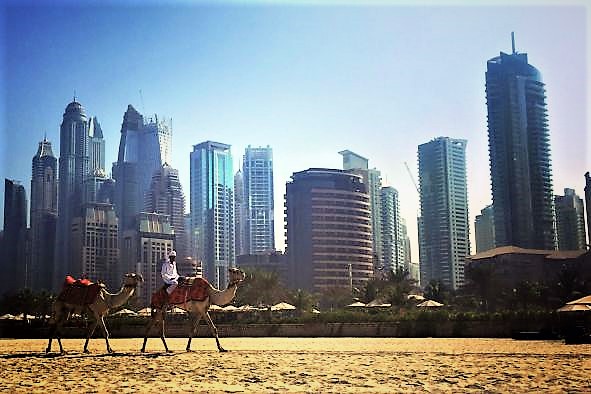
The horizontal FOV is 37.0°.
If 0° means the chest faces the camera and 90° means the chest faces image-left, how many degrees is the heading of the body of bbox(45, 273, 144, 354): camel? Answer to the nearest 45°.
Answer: approximately 270°

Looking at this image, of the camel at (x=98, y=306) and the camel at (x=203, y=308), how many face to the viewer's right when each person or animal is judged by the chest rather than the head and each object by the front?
2

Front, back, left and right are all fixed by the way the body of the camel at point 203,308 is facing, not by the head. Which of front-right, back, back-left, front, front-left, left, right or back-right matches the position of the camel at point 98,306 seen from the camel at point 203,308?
back

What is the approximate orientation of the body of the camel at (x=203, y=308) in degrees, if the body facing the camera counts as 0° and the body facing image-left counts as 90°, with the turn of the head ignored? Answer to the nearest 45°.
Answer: approximately 270°

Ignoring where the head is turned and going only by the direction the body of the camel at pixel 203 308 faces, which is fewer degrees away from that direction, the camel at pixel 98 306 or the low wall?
the low wall
